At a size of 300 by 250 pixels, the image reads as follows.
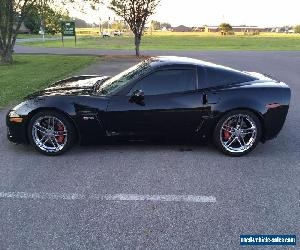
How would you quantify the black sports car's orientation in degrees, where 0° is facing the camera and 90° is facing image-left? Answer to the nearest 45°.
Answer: approximately 90°

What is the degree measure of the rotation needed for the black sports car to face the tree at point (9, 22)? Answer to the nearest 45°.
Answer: approximately 45° to its right

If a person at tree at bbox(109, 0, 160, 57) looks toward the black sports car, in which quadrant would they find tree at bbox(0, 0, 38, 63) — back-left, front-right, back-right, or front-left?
front-right

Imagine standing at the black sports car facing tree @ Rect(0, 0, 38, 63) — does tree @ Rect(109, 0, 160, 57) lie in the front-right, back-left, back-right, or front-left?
front-right

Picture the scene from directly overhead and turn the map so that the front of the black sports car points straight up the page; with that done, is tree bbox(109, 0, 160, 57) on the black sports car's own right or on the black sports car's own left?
on the black sports car's own right
